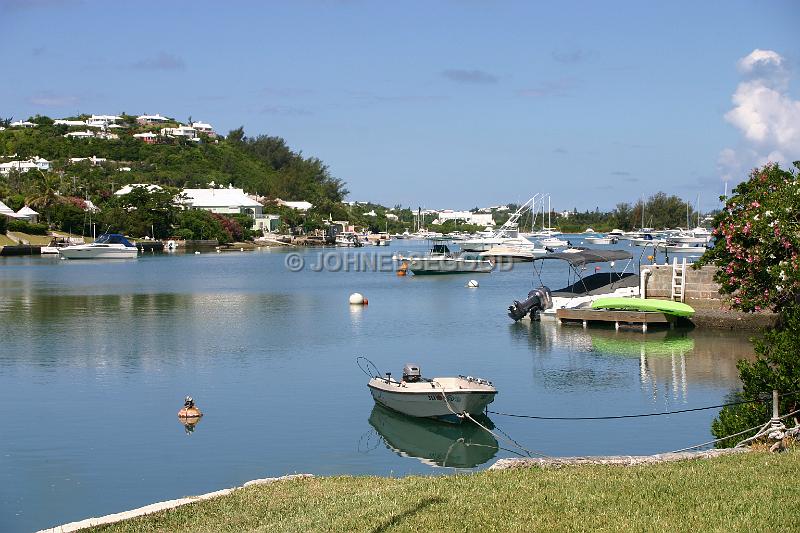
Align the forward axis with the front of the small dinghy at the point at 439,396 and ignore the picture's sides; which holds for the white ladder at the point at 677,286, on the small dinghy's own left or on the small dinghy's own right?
on the small dinghy's own left

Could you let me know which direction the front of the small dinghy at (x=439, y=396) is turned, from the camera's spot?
facing the viewer and to the right of the viewer

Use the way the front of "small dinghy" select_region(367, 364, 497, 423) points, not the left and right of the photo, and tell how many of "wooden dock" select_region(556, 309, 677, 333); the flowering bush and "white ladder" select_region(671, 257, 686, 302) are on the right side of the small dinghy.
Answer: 0

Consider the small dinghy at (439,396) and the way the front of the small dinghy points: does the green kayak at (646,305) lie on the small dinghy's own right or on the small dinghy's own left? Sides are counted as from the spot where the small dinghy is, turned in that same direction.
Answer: on the small dinghy's own left

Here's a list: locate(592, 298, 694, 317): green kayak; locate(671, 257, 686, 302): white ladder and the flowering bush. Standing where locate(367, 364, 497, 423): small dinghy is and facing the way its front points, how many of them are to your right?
0

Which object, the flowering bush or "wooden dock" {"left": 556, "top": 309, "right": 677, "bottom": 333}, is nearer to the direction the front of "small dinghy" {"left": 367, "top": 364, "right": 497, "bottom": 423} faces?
the flowering bush

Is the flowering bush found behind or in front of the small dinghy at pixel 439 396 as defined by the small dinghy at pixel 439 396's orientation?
in front

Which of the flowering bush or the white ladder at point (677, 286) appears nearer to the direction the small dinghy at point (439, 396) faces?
the flowering bush

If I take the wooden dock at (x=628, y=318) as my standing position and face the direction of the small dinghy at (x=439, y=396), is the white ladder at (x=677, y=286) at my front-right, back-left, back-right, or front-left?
back-left

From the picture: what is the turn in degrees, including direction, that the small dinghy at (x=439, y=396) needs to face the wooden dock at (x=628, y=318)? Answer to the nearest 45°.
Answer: approximately 90° to its left
